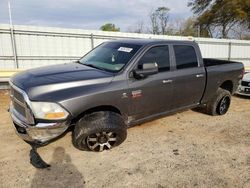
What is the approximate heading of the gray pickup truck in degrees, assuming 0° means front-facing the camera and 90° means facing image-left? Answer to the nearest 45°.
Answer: approximately 45°

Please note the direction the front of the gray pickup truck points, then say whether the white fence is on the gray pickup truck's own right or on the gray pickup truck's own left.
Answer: on the gray pickup truck's own right

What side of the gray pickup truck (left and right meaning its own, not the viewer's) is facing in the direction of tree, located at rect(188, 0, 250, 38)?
back
